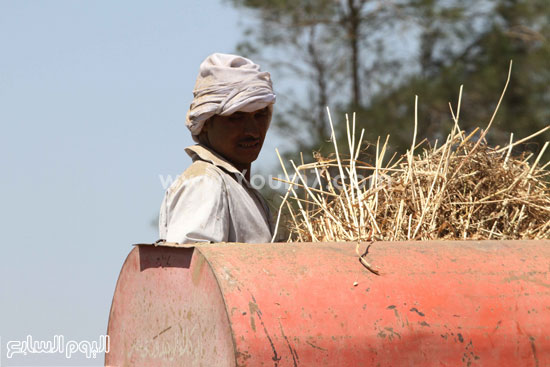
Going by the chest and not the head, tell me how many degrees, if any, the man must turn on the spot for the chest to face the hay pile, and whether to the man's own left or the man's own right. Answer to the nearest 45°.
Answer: approximately 45° to the man's own left

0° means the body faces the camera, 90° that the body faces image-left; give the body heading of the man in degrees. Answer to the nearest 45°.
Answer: approximately 315°
